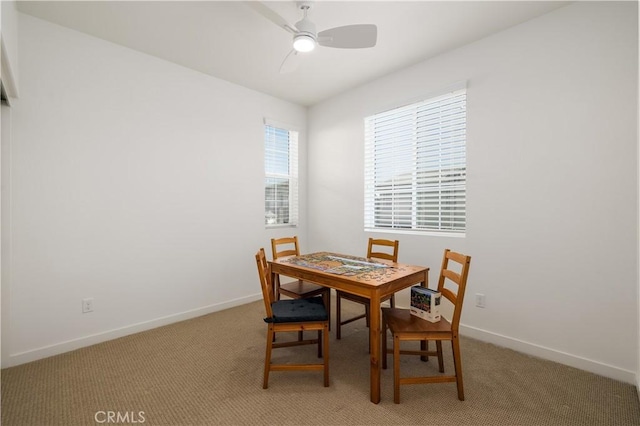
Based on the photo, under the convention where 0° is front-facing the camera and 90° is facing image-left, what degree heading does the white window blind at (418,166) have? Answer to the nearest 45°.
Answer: approximately 45°

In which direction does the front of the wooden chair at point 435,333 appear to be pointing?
to the viewer's left

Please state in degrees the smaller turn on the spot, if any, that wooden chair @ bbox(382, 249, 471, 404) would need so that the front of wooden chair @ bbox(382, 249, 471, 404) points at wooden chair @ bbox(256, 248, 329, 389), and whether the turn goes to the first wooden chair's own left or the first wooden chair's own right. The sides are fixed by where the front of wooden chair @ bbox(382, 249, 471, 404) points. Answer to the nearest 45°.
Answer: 0° — it already faces it

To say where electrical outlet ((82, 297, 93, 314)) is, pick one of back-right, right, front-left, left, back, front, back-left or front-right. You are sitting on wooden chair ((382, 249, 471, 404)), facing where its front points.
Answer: front

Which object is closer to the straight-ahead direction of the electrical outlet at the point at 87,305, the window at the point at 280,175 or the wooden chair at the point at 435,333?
the wooden chair

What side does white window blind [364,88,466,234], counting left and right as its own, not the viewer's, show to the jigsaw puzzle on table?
front

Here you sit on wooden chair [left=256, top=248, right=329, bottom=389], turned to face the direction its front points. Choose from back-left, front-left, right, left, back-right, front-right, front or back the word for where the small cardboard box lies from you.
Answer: front

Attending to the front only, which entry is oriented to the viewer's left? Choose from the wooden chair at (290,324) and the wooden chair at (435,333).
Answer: the wooden chair at (435,333)

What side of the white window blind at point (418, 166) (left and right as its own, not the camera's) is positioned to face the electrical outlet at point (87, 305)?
front

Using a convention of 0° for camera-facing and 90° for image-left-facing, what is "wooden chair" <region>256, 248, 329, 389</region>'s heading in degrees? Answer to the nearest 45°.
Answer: approximately 270°

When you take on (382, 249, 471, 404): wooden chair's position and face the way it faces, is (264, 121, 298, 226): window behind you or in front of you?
in front

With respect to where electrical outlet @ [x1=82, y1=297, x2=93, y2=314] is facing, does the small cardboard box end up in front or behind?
in front

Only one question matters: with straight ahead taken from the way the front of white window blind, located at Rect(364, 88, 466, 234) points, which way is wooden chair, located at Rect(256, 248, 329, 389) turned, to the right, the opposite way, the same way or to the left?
the opposite way
